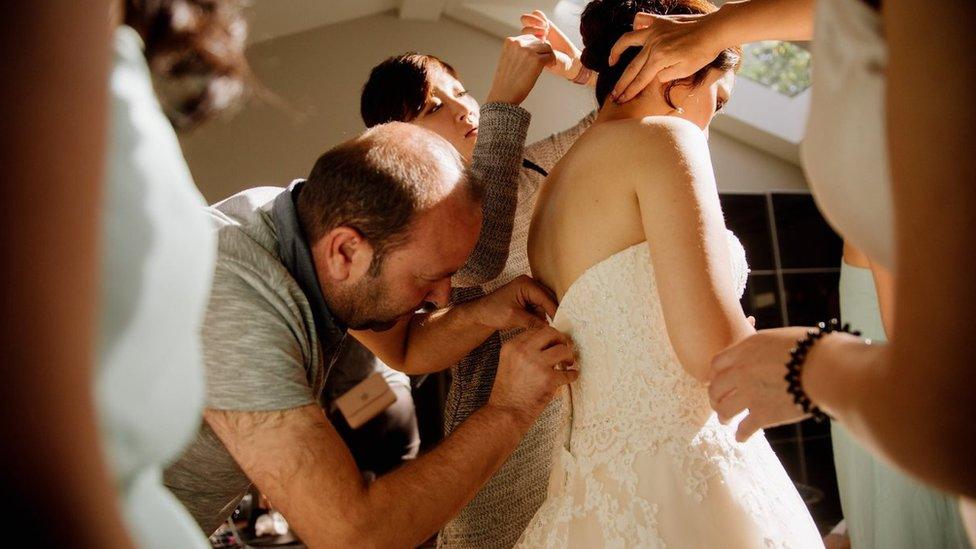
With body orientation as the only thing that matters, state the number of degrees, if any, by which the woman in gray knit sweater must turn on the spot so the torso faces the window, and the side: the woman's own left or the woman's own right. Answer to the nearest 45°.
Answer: approximately 90° to the woman's own left

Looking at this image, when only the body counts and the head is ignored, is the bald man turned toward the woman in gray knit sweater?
no

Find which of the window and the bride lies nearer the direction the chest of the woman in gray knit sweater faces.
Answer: the bride

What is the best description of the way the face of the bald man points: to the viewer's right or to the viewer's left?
to the viewer's right

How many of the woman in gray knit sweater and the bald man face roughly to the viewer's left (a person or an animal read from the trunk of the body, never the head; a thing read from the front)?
0

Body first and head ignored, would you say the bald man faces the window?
no

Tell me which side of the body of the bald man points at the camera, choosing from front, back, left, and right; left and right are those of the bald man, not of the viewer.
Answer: right
